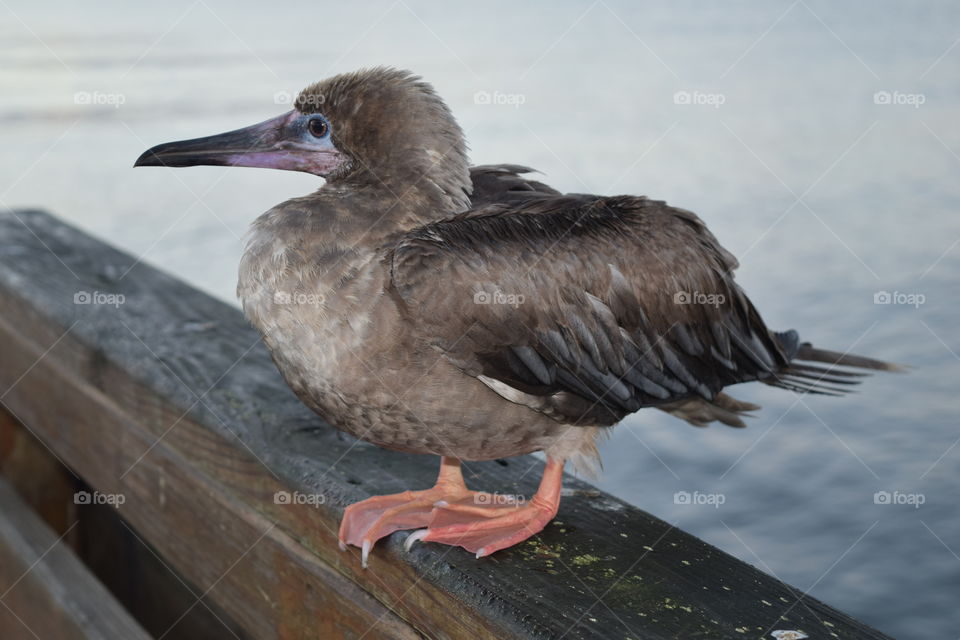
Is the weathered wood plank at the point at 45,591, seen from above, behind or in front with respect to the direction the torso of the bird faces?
in front

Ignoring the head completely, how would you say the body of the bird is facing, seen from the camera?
to the viewer's left
